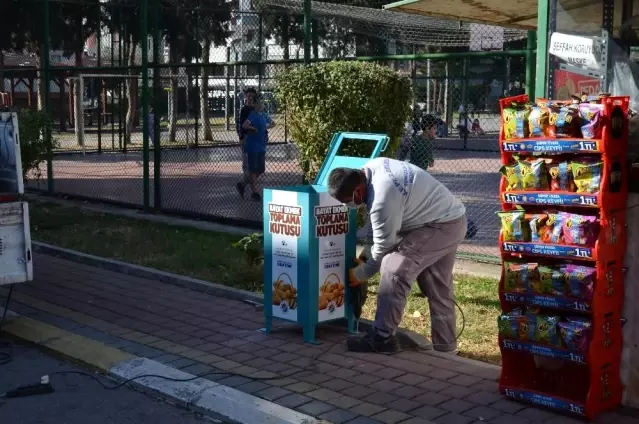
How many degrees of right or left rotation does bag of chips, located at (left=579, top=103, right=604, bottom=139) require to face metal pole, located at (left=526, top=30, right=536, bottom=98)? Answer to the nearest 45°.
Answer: approximately 180°

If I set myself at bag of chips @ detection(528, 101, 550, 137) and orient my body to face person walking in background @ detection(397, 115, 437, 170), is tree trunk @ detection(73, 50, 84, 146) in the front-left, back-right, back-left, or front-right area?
front-left

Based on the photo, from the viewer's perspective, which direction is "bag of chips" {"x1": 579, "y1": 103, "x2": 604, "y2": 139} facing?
toward the camera

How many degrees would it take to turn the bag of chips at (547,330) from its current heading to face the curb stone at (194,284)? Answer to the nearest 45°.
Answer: approximately 135° to its right

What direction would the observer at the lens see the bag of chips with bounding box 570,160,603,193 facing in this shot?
facing the viewer

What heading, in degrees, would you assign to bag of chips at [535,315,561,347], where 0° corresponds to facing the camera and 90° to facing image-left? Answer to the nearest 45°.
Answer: approximately 0°

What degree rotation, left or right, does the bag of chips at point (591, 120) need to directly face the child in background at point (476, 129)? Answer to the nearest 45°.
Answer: approximately 180°

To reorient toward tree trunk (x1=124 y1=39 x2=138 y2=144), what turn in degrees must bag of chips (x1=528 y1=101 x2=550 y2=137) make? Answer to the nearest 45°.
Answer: approximately 135° to its right

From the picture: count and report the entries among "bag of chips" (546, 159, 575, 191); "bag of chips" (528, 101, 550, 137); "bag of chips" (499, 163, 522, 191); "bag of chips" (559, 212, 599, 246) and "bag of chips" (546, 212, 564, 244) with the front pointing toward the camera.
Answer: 5

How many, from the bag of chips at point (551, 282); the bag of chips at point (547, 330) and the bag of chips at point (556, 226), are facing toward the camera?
3

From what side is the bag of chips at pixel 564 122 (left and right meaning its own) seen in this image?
front

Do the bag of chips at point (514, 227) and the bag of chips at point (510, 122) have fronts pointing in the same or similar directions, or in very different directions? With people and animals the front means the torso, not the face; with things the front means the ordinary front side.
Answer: same or similar directions
